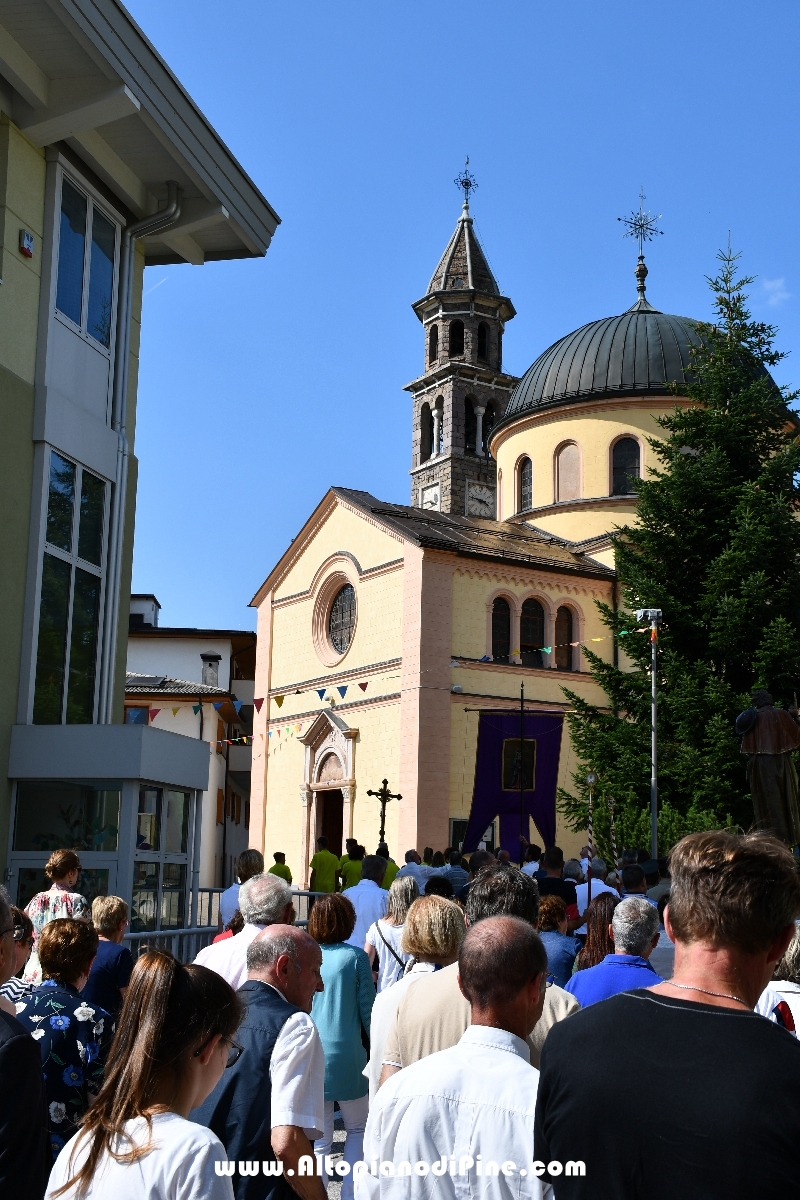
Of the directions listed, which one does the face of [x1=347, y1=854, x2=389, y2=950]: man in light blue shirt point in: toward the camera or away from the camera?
away from the camera

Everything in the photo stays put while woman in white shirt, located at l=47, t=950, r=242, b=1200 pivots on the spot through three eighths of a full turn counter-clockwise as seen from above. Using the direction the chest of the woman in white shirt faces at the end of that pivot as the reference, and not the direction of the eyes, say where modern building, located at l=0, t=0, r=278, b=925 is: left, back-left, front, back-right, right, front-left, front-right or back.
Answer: right

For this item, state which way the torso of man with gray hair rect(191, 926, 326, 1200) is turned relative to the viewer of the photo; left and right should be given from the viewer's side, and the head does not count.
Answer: facing away from the viewer and to the right of the viewer

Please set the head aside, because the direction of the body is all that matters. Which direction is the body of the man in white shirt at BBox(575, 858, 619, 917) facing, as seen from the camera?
away from the camera

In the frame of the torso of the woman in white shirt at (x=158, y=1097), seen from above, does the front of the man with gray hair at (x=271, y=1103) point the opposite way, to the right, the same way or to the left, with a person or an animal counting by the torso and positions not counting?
the same way

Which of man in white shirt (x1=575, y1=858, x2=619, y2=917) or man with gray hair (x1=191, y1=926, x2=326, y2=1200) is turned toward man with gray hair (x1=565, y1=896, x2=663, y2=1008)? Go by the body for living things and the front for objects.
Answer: man with gray hair (x1=191, y1=926, x2=326, y2=1200)

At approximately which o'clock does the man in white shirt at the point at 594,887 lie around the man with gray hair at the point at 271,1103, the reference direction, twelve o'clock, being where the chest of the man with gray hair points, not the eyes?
The man in white shirt is roughly at 11 o'clock from the man with gray hair.

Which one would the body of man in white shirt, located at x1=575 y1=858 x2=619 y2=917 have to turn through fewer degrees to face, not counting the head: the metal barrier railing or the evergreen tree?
the evergreen tree

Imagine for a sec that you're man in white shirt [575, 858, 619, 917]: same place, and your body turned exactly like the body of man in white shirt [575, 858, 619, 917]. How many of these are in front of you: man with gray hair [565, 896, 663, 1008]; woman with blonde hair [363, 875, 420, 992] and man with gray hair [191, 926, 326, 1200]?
0

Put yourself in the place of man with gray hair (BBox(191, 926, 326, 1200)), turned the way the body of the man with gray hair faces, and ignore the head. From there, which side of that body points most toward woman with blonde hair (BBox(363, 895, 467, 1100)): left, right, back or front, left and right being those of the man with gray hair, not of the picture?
front

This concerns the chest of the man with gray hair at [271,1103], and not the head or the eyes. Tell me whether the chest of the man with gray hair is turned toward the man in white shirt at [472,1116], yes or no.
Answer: no

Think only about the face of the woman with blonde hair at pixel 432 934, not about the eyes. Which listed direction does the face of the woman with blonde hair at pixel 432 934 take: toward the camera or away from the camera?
away from the camera

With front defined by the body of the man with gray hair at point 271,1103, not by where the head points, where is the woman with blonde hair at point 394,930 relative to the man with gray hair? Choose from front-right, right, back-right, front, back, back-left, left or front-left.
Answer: front-left

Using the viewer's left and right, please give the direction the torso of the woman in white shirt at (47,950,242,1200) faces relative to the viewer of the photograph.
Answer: facing away from the viewer and to the right of the viewer

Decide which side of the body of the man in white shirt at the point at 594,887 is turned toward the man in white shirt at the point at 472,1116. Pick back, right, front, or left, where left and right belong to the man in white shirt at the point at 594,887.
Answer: back

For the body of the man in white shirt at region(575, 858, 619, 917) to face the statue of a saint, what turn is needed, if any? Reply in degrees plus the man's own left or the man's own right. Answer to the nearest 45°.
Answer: approximately 45° to the man's own right

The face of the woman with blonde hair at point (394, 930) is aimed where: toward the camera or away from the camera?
away from the camera
